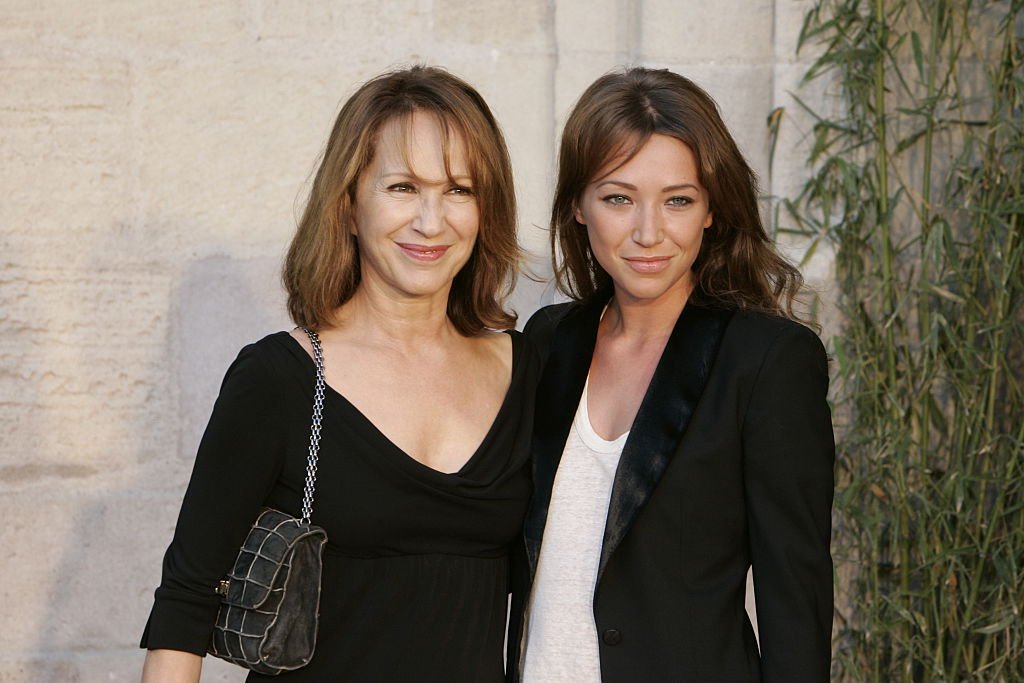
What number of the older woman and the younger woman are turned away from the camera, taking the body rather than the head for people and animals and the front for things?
0

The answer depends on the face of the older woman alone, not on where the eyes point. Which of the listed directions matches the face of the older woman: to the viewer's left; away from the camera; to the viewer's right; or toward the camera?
toward the camera

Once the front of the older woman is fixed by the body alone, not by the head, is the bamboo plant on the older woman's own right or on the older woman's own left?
on the older woman's own left

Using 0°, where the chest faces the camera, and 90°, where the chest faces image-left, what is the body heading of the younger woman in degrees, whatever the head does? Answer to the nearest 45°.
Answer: approximately 45°

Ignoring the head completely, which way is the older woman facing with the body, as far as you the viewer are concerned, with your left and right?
facing the viewer and to the right of the viewer

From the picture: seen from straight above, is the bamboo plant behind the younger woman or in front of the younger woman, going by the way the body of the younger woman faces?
behind

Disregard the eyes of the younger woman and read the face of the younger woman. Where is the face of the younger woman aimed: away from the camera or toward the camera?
toward the camera

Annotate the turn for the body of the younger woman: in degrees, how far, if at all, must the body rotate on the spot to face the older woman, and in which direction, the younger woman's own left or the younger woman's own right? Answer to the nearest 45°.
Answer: approximately 45° to the younger woman's own right
